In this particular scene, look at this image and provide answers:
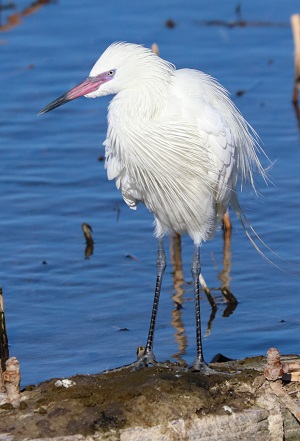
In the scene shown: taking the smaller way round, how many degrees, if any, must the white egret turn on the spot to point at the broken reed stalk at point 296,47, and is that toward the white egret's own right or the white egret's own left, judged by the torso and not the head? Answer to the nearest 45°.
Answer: approximately 135° to the white egret's own right

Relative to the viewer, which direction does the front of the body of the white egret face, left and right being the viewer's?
facing the viewer and to the left of the viewer
